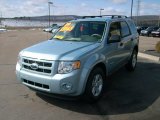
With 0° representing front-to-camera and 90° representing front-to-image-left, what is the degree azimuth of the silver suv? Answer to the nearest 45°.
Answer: approximately 45°

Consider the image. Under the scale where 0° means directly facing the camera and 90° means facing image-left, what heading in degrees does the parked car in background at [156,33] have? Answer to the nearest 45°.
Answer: approximately 45°

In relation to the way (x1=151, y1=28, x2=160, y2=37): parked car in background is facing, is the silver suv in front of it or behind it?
in front

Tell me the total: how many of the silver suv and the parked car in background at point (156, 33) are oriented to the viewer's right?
0

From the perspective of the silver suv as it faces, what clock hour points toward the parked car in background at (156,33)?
The parked car in background is roughly at 5 o'clock from the silver suv.
